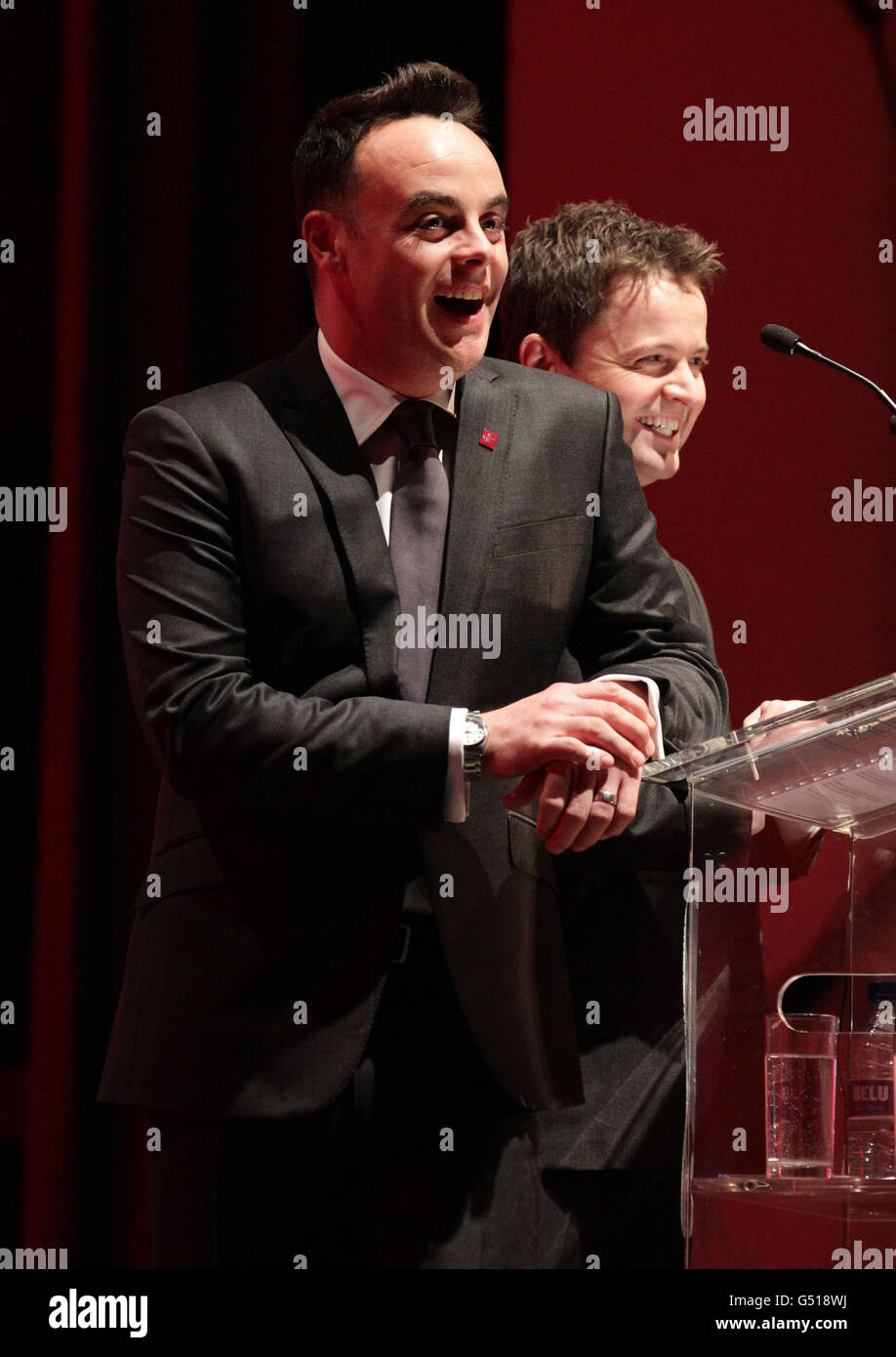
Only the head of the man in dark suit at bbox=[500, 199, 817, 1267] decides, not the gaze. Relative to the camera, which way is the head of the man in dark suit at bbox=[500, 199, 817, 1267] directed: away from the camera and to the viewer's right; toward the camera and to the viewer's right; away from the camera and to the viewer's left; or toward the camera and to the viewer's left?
toward the camera and to the viewer's right

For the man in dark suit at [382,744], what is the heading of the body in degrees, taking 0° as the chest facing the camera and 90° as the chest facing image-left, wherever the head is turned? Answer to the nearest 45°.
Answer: approximately 315°

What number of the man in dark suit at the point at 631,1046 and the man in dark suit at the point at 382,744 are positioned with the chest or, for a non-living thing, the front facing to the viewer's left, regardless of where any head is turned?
0
